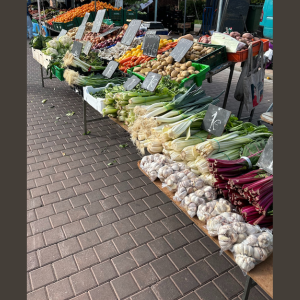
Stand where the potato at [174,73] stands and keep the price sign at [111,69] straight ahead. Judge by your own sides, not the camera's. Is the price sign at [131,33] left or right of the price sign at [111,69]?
right

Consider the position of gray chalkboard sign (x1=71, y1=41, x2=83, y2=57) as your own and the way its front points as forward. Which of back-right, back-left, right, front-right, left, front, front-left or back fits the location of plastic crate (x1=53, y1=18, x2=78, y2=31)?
back-right

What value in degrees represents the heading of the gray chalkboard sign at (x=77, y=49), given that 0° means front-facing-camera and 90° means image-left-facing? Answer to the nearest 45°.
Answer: approximately 45°

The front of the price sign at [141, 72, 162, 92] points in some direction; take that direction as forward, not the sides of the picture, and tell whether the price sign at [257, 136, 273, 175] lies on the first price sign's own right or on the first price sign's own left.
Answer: on the first price sign's own left

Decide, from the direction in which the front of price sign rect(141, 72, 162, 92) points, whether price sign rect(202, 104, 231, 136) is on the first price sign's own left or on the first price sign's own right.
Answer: on the first price sign's own left

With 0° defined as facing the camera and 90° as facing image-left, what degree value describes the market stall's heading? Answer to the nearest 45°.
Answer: approximately 45°
